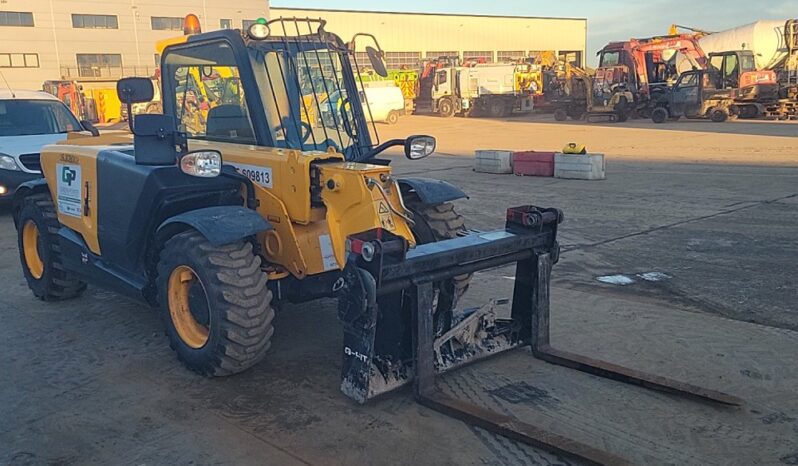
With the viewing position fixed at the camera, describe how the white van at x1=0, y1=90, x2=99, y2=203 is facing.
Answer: facing the viewer and to the right of the viewer

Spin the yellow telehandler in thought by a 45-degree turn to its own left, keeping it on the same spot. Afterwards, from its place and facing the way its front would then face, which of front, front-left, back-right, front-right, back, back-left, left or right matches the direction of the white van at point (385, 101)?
left

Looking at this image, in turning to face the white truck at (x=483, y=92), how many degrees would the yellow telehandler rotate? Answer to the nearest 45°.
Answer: approximately 135° to its left

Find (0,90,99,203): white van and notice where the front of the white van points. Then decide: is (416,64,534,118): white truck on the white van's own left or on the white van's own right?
on the white van's own left

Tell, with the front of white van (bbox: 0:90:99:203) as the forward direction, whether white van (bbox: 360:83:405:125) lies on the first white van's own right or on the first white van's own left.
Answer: on the first white van's own left
